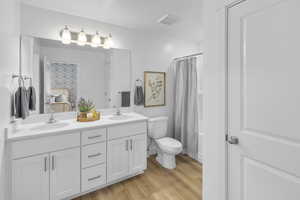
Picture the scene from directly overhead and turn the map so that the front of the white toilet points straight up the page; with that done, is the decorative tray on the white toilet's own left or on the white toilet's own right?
on the white toilet's own right

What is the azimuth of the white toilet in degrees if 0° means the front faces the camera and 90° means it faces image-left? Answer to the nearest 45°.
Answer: approximately 315°

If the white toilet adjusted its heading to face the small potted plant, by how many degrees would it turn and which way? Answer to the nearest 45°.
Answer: approximately 90° to its right

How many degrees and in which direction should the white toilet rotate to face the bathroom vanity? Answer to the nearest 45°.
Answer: approximately 90° to its right

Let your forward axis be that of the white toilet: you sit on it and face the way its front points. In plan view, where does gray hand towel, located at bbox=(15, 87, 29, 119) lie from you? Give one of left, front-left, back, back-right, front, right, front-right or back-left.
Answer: right

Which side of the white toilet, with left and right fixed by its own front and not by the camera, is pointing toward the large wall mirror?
right
